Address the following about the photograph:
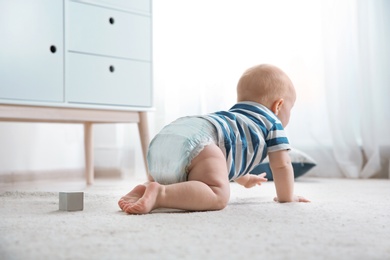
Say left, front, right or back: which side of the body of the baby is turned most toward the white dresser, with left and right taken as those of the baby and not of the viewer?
left

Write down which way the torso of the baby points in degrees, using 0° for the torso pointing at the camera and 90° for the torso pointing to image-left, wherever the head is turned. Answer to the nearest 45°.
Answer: approximately 225°

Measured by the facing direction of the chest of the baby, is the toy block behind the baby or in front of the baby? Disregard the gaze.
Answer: behind

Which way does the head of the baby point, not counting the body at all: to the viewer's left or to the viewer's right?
to the viewer's right
